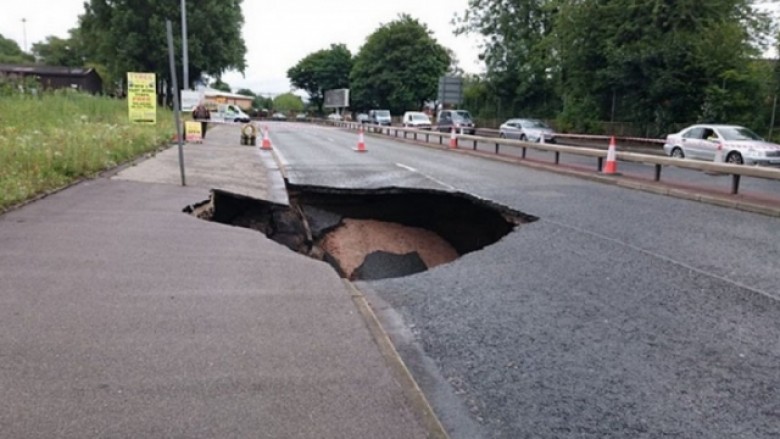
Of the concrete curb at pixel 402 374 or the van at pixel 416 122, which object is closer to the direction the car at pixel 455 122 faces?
the concrete curb

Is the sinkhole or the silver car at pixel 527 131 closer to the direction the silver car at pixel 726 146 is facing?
the sinkhole

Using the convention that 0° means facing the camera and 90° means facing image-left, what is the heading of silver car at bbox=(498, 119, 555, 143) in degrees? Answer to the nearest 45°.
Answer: approximately 315°

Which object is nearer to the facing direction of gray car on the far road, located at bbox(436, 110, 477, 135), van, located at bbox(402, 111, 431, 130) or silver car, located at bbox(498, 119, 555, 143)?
the silver car

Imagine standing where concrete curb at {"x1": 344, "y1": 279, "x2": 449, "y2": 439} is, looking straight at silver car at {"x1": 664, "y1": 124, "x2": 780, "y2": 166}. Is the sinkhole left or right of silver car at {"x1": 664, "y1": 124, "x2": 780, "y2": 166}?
left

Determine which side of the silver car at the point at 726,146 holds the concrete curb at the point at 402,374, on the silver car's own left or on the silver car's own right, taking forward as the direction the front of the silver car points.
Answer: on the silver car's own right

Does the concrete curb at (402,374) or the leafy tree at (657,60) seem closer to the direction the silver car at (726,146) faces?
the concrete curb

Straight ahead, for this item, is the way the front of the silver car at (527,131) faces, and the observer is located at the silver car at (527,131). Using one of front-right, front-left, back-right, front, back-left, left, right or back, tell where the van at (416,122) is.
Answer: back
